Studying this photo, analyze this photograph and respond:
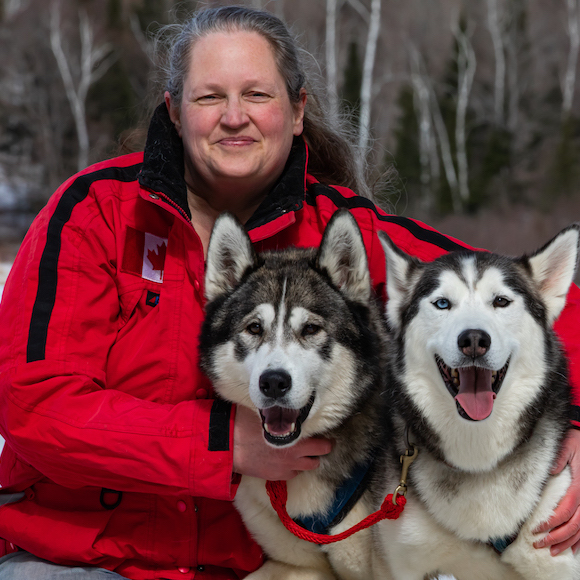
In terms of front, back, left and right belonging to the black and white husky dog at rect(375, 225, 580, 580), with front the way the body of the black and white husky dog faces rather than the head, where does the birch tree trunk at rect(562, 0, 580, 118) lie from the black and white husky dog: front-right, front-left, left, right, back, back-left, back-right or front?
back

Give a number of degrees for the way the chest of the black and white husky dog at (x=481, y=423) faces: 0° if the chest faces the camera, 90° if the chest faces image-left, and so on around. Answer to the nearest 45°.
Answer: approximately 0°

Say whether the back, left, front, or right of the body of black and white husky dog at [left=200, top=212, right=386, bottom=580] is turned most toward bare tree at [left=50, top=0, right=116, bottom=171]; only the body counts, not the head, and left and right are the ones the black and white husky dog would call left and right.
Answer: back

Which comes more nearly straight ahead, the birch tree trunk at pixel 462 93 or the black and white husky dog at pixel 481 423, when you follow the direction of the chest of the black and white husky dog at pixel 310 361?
the black and white husky dog

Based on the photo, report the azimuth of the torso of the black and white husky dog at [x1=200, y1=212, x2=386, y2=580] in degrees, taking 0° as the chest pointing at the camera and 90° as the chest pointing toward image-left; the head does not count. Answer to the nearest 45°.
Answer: approximately 0°

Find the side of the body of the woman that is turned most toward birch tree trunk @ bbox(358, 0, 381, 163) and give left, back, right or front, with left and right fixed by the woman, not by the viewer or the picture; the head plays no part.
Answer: back

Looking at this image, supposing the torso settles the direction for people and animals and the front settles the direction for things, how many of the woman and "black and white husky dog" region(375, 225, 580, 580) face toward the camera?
2

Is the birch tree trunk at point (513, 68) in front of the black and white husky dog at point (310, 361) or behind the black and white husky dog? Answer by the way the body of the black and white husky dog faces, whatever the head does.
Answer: behind

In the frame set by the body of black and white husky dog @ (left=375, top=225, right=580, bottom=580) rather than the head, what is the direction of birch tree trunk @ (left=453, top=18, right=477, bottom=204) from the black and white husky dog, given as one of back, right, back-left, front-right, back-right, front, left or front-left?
back

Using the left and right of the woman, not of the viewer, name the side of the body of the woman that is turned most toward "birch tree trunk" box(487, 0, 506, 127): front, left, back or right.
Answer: back
